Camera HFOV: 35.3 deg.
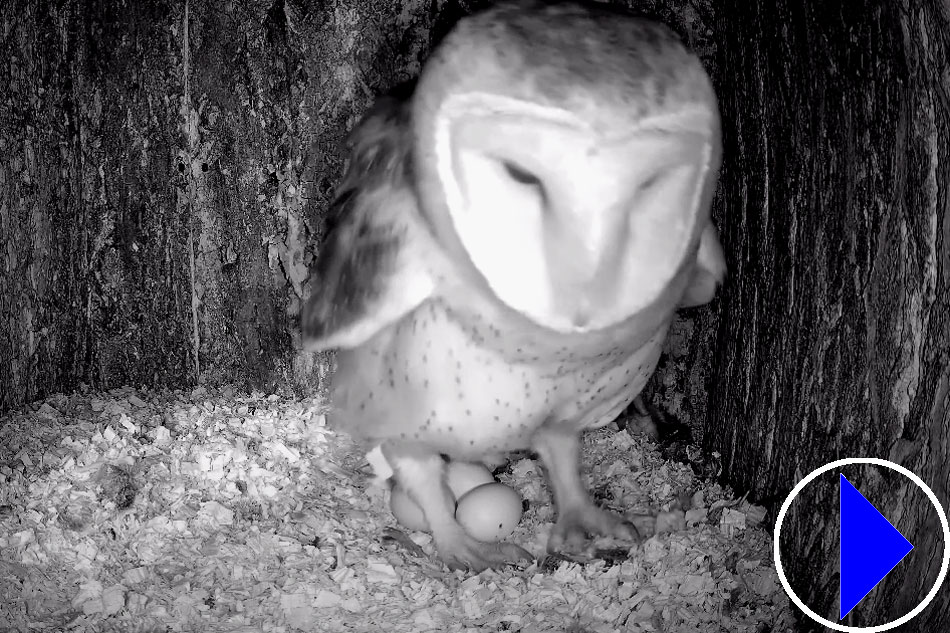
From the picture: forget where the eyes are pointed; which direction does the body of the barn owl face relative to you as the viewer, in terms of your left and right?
facing the viewer and to the right of the viewer
